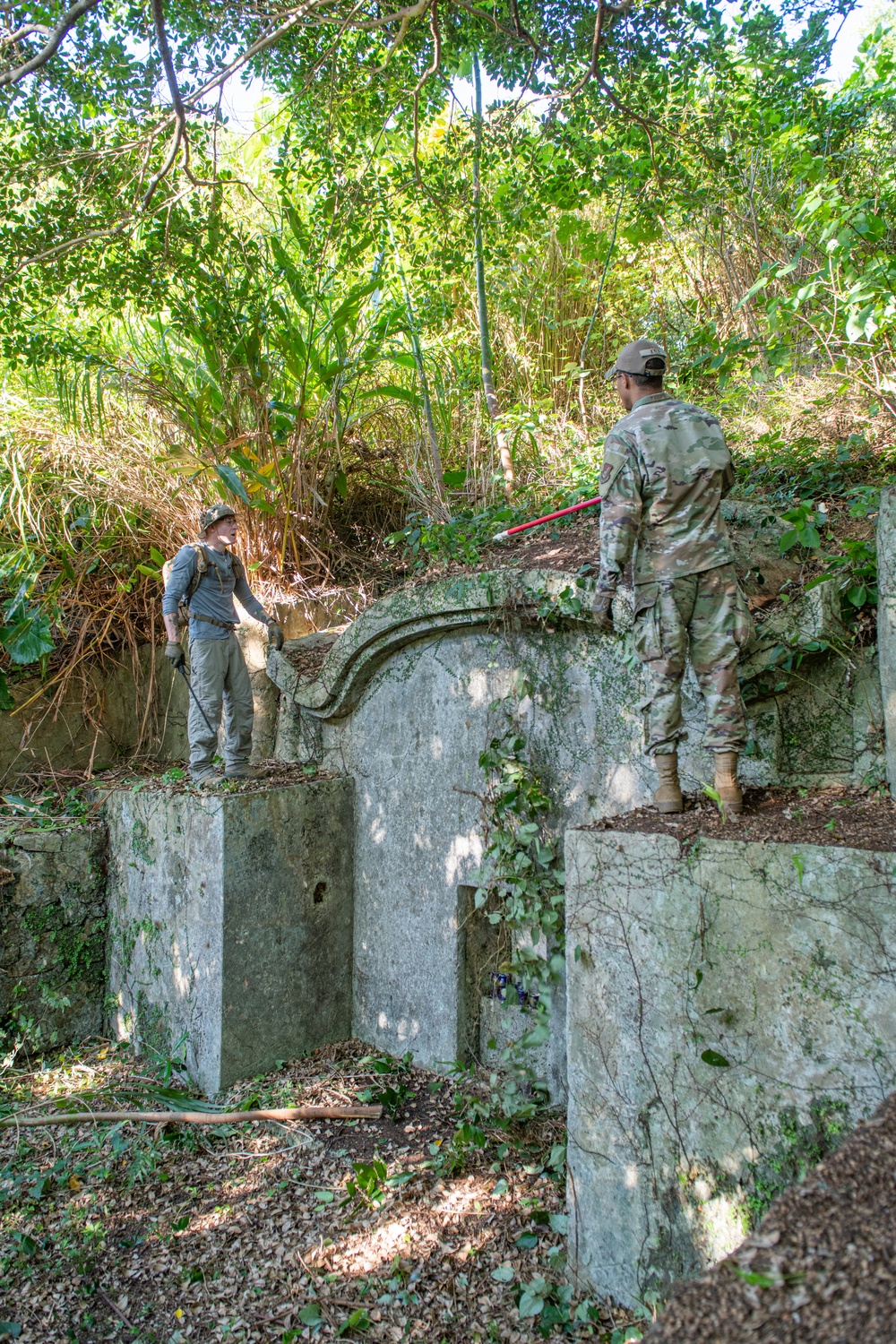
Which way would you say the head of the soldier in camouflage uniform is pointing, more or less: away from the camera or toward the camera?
away from the camera

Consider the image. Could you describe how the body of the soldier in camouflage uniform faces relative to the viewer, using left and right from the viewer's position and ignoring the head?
facing away from the viewer and to the left of the viewer

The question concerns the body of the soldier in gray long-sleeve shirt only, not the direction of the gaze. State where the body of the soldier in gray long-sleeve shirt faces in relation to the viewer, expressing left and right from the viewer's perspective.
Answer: facing the viewer and to the right of the viewer

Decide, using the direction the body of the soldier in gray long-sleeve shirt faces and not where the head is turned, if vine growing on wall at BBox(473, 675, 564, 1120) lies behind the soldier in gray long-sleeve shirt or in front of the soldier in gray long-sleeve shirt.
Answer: in front

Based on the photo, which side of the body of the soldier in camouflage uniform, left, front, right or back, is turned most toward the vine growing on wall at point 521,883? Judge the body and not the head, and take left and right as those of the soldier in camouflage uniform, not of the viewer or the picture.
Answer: front

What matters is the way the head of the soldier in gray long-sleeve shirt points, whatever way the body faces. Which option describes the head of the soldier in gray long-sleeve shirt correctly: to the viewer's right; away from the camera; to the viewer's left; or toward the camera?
to the viewer's right

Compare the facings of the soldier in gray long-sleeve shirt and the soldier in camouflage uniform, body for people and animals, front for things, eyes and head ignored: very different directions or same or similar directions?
very different directions

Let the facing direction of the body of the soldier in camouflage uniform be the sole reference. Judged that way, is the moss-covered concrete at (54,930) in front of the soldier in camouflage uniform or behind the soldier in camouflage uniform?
in front

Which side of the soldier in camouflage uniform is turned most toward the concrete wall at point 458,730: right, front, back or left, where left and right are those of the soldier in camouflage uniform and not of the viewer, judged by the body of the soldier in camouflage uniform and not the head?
front
